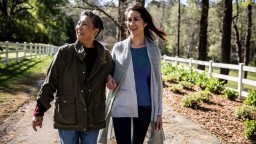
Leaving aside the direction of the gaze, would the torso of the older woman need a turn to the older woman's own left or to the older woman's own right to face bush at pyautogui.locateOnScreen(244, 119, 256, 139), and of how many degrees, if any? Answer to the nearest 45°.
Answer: approximately 135° to the older woman's own left

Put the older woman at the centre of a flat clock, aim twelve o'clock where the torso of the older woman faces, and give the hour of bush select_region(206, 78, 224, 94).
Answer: The bush is roughly at 7 o'clock from the older woman.

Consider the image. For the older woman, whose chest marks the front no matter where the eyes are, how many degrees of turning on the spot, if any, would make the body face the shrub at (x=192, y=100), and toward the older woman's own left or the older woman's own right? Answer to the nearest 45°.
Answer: approximately 135° to the older woman's own left

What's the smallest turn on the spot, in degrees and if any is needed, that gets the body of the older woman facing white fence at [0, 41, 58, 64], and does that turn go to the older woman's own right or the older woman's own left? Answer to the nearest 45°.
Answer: approximately 180°

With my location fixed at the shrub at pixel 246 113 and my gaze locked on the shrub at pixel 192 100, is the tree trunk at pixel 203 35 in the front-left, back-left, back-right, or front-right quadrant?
front-right

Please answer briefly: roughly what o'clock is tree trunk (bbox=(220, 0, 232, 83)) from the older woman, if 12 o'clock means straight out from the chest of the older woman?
The tree trunk is roughly at 7 o'clock from the older woman.

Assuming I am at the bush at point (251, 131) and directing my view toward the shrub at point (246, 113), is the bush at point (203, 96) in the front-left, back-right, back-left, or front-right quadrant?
front-left

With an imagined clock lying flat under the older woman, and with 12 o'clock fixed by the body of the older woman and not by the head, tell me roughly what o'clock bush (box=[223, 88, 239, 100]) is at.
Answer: The bush is roughly at 7 o'clock from the older woman.

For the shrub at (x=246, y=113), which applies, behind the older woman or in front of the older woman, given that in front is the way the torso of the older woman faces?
behind

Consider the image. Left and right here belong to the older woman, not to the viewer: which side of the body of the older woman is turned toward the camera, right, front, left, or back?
front
